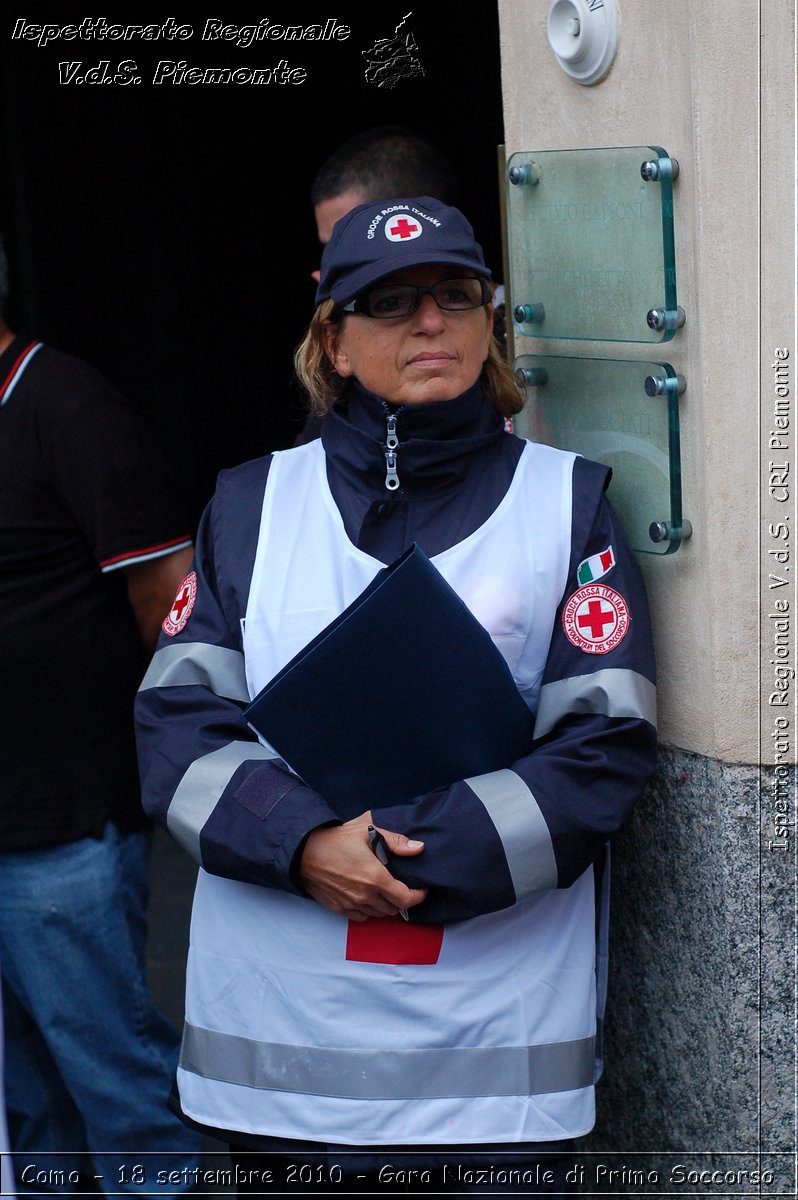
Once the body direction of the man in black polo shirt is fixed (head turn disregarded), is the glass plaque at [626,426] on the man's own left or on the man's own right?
on the man's own left
